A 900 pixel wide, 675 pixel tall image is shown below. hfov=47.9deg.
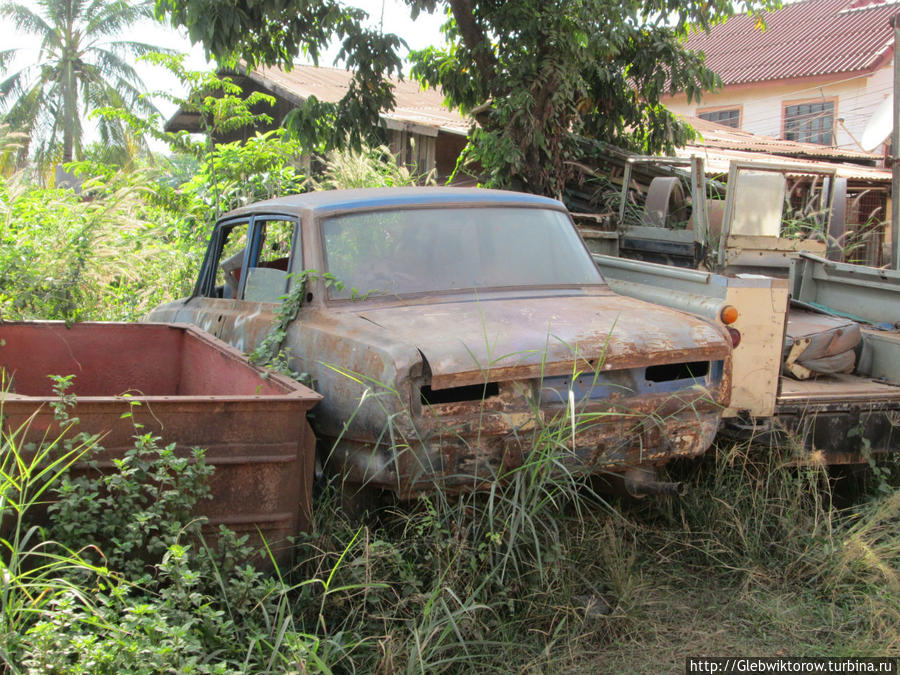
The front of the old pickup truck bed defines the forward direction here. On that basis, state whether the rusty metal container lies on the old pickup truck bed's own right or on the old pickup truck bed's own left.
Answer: on the old pickup truck bed's own left

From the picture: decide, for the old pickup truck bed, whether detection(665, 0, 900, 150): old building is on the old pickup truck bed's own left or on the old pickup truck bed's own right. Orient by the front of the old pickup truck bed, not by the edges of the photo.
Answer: on the old pickup truck bed's own right

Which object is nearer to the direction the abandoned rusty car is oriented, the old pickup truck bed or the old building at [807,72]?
the old building

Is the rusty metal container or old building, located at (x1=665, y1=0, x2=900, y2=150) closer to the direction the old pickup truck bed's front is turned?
the old building

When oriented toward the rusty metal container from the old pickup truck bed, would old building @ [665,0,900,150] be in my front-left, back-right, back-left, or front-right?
back-right

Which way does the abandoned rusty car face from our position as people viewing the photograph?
facing away from the viewer and to the left of the viewer

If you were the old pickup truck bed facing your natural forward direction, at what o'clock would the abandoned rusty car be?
The abandoned rusty car is roughly at 9 o'clock from the old pickup truck bed.

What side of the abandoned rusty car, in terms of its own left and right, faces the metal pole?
right

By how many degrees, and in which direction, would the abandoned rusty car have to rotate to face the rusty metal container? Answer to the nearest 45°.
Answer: approximately 90° to its left

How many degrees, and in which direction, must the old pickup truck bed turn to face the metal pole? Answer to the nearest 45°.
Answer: approximately 45° to its right

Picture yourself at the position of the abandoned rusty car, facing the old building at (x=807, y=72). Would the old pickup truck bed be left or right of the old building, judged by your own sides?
right
